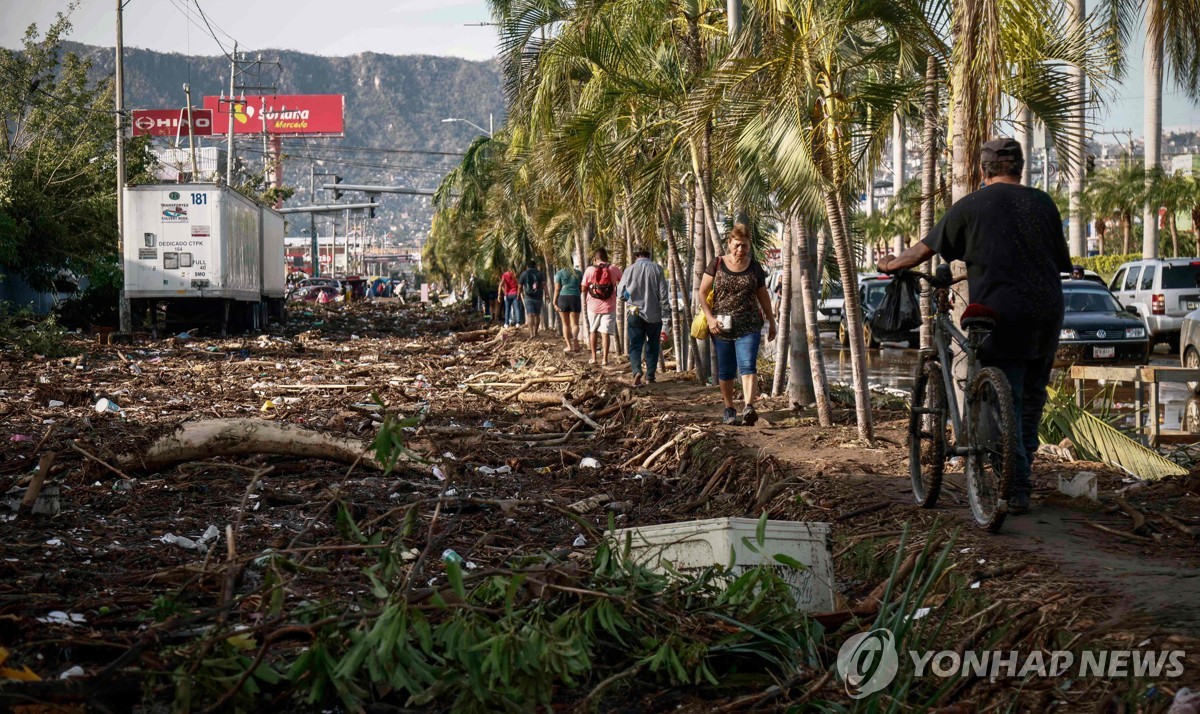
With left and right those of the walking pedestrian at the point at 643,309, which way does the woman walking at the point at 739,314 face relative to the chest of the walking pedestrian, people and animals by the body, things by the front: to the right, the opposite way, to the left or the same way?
the opposite way

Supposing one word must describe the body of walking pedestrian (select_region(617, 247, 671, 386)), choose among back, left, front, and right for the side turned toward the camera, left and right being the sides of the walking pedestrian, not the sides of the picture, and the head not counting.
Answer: back

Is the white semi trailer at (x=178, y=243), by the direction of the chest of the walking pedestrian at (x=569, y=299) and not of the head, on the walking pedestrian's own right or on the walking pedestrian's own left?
on the walking pedestrian's own left

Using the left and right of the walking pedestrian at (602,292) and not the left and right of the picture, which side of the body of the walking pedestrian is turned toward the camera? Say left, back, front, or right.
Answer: back

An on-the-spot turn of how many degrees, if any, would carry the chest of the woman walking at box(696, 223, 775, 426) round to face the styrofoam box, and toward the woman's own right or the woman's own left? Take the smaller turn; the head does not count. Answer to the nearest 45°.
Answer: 0° — they already face it

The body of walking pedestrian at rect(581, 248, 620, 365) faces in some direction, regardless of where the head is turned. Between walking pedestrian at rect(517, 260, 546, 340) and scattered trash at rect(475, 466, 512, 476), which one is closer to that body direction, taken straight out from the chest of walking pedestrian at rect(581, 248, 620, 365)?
the walking pedestrian
